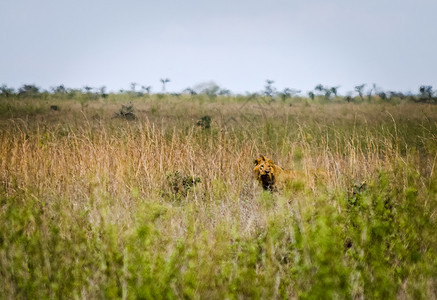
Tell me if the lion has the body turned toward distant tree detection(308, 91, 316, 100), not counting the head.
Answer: no

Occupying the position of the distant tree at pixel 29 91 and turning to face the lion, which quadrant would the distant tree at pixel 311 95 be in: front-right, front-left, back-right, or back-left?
front-left

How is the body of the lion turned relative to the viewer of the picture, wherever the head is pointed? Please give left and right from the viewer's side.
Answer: facing the viewer and to the left of the viewer

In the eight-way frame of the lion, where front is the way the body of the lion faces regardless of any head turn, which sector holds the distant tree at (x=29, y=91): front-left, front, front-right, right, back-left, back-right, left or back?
right

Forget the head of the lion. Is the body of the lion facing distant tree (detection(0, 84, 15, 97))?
no

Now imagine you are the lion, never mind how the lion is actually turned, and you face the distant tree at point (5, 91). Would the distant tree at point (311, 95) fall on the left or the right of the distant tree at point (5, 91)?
right

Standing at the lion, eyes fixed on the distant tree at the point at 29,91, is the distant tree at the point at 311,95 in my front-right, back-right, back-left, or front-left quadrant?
front-right
